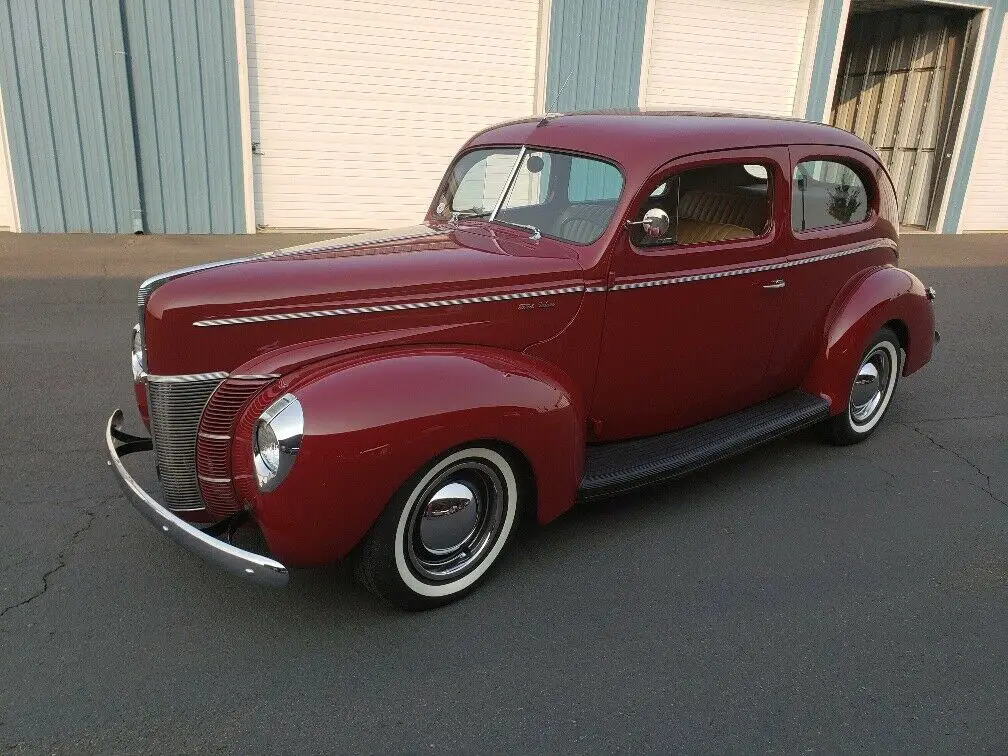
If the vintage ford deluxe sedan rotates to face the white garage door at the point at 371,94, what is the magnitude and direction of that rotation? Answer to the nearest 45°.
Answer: approximately 135° to its right

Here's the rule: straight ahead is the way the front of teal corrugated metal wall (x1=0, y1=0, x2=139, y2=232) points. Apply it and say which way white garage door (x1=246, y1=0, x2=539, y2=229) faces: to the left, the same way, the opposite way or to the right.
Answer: the same way

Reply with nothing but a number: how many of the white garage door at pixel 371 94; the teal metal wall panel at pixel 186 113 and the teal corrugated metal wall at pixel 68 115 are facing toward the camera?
3

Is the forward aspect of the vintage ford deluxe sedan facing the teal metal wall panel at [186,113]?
no

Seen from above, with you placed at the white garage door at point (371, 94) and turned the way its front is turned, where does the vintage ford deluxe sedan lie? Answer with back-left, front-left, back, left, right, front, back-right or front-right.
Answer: front

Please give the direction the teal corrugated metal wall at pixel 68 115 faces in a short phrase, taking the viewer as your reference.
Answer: facing the viewer

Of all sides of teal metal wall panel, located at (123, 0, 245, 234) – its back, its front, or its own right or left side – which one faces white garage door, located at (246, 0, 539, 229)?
left

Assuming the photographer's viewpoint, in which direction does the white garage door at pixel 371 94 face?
facing the viewer

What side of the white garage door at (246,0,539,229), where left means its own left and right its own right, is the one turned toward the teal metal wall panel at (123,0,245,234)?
right

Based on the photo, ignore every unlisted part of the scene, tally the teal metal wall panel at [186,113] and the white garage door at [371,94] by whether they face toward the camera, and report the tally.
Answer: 2

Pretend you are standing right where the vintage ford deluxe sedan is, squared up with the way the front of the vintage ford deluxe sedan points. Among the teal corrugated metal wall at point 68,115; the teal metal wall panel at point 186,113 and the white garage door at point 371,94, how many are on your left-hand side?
0

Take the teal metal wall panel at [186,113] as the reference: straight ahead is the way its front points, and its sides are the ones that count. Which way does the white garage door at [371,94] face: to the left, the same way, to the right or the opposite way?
the same way

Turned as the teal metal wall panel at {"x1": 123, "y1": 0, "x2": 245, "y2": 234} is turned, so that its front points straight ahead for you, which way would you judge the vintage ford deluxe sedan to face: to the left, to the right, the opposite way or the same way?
to the right

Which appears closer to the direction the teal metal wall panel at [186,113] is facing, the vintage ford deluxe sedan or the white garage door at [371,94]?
the vintage ford deluxe sedan

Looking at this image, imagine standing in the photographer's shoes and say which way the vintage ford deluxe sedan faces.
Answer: facing the viewer and to the left of the viewer
